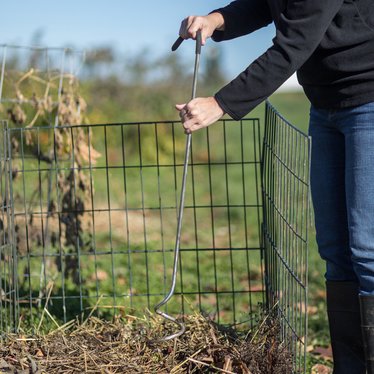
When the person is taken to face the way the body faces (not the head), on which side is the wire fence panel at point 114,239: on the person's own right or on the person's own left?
on the person's own right

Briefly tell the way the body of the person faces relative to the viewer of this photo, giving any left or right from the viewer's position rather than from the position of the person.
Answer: facing the viewer and to the left of the viewer

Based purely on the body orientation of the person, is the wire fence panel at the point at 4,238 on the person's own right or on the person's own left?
on the person's own right
